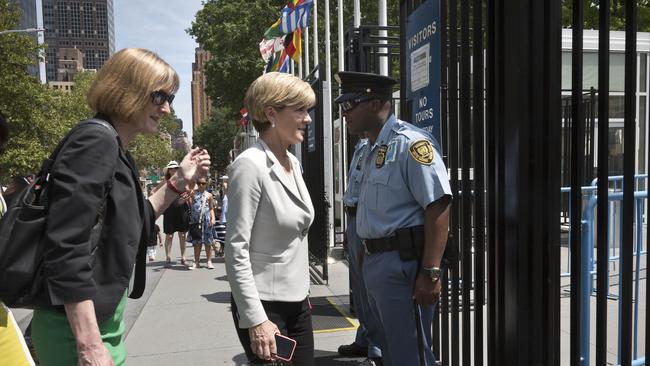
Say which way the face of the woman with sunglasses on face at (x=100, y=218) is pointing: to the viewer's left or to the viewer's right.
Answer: to the viewer's right

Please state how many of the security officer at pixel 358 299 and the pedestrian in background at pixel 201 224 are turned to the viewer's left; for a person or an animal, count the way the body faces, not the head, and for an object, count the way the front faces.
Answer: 1

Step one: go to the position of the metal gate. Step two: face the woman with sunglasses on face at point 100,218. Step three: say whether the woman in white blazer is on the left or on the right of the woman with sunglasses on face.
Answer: right

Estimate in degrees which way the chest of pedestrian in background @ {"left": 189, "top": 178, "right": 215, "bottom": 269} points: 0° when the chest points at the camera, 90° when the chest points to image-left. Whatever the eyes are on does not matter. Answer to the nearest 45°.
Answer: approximately 0°

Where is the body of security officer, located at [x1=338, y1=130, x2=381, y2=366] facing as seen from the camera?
to the viewer's left

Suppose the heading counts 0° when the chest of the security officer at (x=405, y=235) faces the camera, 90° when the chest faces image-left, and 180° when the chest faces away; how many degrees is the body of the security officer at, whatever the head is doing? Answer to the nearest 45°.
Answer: approximately 45°

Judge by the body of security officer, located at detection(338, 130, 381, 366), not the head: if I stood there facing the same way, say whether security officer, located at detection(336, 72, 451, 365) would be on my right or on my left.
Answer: on my left

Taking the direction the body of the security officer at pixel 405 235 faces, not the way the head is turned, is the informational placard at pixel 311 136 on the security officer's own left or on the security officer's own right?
on the security officer's own right

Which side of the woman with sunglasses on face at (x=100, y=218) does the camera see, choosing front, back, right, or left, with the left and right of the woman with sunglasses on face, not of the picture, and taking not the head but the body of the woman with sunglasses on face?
right

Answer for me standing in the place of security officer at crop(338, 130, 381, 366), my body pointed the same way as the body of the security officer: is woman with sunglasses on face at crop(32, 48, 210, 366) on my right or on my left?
on my left
